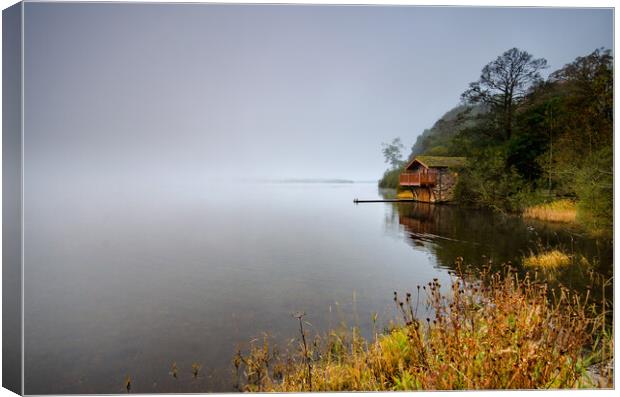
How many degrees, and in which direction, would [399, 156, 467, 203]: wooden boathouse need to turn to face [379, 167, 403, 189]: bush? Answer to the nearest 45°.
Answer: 0° — it already faces it

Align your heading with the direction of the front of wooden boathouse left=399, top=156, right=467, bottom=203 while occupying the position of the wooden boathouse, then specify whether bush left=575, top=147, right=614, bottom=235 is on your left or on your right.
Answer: on your left

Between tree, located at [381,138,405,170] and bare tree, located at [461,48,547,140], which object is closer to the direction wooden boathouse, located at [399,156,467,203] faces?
the tree

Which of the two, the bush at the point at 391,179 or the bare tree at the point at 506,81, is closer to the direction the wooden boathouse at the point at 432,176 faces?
the bush

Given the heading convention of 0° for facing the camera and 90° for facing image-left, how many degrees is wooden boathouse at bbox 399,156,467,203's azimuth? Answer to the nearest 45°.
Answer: approximately 45°
